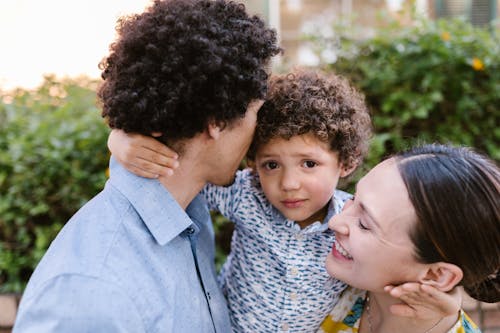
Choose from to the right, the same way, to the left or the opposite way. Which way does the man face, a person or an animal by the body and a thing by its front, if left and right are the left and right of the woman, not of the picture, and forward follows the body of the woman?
the opposite way

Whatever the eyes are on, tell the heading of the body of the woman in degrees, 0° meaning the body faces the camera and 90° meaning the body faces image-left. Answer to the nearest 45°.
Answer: approximately 45°

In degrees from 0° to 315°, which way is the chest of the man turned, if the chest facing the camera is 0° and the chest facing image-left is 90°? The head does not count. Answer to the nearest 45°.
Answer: approximately 270°

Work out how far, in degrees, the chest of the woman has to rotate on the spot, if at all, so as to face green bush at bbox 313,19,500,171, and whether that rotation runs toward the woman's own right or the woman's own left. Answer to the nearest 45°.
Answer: approximately 135° to the woman's own right

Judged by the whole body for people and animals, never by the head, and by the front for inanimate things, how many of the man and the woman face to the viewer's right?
1

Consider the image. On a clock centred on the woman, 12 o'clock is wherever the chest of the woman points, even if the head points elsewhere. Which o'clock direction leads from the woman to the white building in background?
The white building in background is roughly at 4 o'clock from the woman.

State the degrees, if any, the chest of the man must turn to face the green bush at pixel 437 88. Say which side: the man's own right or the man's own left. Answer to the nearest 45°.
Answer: approximately 45° to the man's own left

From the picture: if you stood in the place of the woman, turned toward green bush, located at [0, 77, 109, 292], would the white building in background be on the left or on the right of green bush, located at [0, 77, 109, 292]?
right
